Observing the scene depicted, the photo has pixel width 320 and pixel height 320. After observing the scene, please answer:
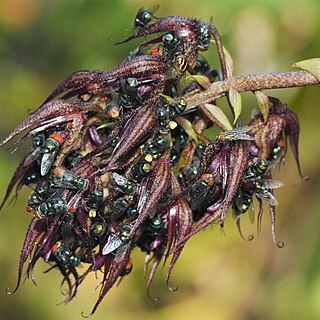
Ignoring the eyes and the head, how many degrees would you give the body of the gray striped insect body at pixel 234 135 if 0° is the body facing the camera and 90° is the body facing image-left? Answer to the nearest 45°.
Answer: approximately 90°

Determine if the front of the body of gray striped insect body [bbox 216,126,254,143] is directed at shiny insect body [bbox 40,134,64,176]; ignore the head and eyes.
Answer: yes

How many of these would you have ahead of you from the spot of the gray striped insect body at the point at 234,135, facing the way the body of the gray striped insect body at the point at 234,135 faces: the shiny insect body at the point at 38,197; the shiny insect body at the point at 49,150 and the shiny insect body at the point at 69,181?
3

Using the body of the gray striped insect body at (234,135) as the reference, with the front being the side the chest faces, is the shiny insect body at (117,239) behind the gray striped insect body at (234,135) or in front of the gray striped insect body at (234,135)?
in front

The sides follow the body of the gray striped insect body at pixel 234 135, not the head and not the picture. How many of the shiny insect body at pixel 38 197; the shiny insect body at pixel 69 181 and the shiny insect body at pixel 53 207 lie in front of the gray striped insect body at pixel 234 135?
3

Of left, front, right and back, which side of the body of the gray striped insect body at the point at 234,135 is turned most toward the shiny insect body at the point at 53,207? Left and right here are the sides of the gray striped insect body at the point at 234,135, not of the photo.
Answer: front

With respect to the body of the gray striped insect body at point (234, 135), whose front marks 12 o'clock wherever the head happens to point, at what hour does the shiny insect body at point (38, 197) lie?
the shiny insect body at point (38, 197) is roughly at 12 o'clock from the gray striped insect body at point (234, 135).

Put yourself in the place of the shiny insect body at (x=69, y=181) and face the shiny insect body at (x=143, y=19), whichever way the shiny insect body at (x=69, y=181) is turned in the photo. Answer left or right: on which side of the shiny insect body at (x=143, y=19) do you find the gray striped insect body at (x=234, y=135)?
right

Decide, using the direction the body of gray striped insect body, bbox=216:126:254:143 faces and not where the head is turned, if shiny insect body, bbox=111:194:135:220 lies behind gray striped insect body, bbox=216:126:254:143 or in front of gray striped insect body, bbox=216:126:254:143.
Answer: in front
